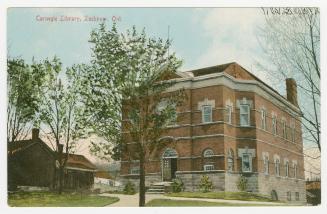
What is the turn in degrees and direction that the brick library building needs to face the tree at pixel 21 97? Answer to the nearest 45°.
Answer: approximately 45° to its right

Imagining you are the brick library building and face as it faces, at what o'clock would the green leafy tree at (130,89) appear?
The green leafy tree is roughly at 1 o'clock from the brick library building.

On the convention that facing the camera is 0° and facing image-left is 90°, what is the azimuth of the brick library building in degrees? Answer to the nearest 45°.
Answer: approximately 45°

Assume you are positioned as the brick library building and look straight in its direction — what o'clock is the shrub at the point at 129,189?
The shrub is roughly at 1 o'clock from the brick library building.
